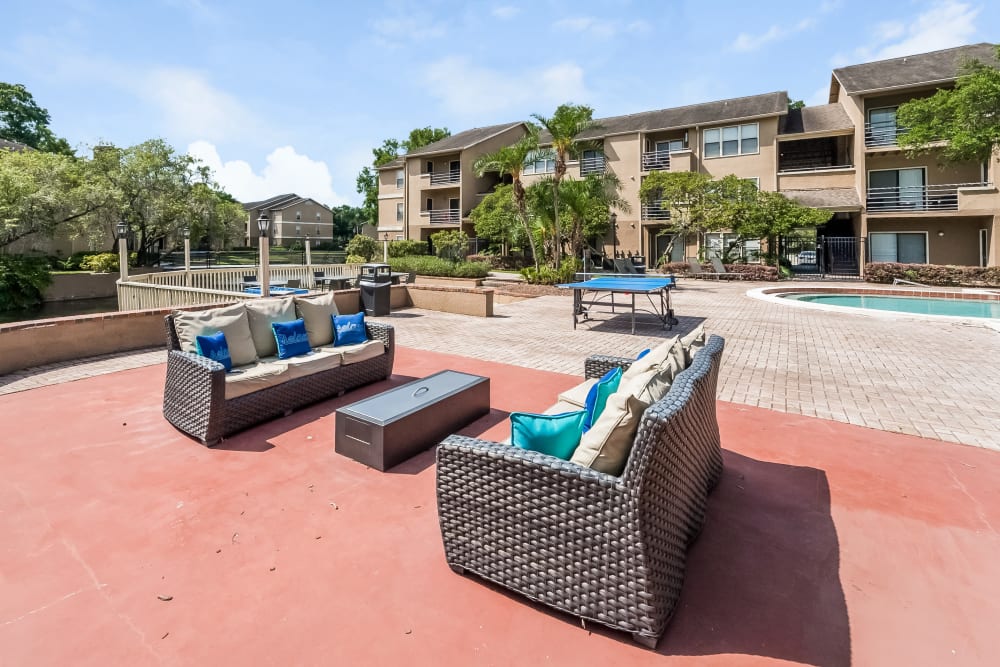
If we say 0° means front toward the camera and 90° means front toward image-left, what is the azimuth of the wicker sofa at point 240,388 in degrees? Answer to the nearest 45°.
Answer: approximately 315°

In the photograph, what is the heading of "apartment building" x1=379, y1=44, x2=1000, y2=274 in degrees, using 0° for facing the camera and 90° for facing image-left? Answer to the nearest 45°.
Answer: approximately 45°

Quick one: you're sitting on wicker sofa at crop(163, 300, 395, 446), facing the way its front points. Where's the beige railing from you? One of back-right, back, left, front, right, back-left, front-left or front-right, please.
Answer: back-left

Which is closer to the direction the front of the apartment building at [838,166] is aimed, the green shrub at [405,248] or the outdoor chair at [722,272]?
the outdoor chair

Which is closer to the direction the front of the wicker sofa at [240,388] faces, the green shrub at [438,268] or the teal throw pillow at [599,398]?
the teal throw pillow

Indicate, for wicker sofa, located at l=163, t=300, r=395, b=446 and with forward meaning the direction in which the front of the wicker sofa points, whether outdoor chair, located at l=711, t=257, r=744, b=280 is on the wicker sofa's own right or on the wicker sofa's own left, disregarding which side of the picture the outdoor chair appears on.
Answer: on the wicker sofa's own left
